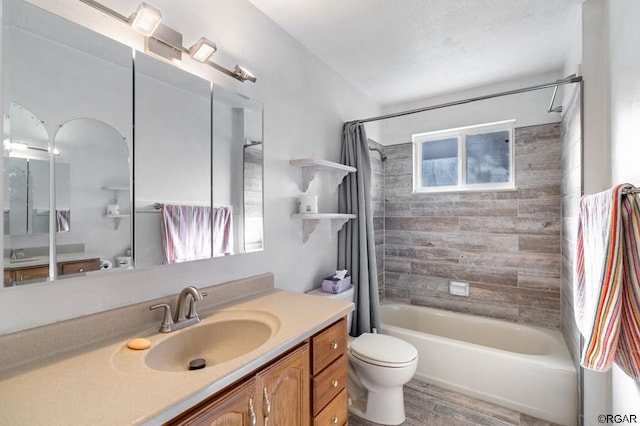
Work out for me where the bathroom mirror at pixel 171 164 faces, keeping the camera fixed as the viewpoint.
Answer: facing the viewer and to the right of the viewer

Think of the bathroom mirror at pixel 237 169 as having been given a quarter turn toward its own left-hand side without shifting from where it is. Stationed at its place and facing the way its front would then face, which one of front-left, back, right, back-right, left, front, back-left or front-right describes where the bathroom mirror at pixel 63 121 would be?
back

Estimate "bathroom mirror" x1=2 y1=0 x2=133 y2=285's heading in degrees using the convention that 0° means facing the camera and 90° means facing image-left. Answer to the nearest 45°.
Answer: approximately 315°

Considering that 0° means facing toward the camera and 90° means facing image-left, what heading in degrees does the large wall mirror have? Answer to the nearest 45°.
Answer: approximately 315°

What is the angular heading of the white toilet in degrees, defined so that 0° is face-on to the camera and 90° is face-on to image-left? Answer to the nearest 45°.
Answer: approximately 315°

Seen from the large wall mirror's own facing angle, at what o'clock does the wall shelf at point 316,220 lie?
The wall shelf is roughly at 10 o'clock from the large wall mirror.

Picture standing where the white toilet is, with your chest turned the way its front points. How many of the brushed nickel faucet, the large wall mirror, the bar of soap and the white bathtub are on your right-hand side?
3

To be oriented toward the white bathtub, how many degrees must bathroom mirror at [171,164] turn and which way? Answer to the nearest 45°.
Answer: approximately 45° to its left

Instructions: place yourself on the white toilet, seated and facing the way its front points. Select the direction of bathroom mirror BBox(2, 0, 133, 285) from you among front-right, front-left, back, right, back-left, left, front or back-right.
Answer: right

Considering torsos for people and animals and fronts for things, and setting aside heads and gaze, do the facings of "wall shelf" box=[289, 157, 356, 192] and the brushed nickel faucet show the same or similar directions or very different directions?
same or similar directions

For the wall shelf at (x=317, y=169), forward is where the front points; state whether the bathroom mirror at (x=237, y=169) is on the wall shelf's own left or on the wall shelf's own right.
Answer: on the wall shelf's own right

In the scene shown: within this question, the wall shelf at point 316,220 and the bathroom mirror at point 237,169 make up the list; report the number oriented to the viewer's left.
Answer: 0

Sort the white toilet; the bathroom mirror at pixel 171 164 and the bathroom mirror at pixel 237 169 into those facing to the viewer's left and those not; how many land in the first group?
0
